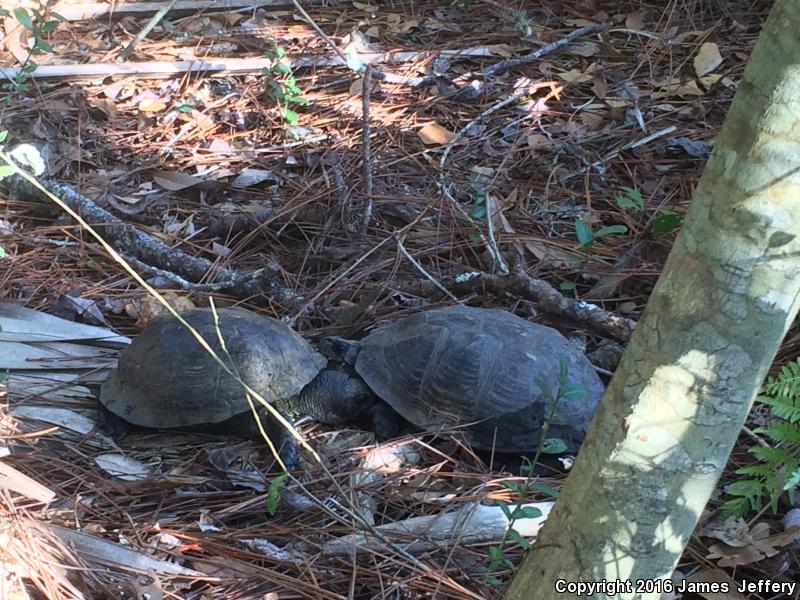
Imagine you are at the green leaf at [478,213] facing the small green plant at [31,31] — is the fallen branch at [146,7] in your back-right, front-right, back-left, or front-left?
front-right

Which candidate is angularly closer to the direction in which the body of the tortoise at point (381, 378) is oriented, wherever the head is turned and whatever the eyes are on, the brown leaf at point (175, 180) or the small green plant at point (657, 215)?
the brown leaf

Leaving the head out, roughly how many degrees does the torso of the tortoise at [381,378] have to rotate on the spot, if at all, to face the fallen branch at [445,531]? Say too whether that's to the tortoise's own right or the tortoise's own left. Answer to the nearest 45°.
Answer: approximately 90° to the tortoise's own left

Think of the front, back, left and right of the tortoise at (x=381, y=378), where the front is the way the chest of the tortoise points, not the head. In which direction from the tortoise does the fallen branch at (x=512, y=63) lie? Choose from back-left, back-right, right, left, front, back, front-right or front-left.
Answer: right

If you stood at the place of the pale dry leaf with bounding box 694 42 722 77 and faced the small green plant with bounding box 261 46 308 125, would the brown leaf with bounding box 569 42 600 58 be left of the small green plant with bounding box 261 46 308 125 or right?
right

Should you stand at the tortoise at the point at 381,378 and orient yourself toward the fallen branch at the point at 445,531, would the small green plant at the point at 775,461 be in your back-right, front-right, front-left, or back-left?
front-left
